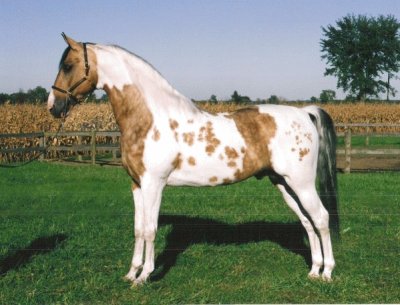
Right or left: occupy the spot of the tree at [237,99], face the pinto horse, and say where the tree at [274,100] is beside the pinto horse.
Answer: left

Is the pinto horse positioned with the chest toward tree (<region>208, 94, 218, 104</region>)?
no

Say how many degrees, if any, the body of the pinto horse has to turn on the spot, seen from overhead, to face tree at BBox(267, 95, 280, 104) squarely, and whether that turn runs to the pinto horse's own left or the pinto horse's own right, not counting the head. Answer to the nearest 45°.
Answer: approximately 90° to the pinto horse's own right

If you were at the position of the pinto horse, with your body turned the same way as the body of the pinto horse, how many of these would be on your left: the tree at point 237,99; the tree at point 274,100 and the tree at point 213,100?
0

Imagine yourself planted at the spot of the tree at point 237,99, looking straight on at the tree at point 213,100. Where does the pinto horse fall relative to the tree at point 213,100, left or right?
left

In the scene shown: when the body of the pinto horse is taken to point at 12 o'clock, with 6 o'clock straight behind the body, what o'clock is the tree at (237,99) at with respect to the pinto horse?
The tree is roughly at 3 o'clock from the pinto horse.

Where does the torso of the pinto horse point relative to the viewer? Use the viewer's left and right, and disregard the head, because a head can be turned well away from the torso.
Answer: facing to the left of the viewer
